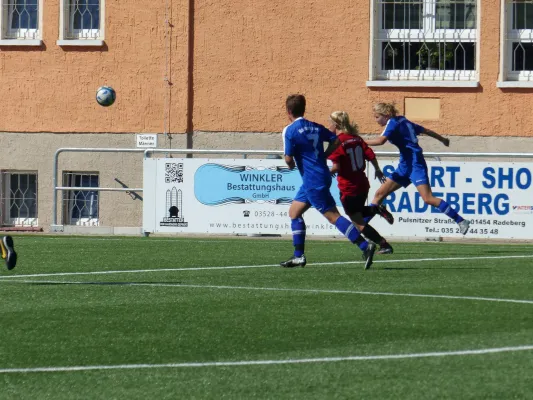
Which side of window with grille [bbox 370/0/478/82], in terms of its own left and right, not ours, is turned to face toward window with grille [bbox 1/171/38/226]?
right

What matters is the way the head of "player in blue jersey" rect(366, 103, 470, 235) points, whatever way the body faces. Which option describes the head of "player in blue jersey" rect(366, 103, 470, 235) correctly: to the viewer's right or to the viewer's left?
to the viewer's left

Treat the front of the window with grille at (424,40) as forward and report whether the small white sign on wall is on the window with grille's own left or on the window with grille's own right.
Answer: on the window with grille's own right

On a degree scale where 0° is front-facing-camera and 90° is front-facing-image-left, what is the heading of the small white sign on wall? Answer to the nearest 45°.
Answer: approximately 0°

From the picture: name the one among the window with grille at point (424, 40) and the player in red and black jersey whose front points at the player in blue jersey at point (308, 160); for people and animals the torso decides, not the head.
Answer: the window with grille
